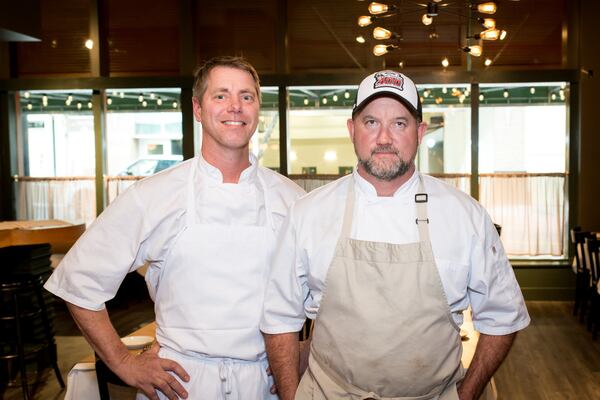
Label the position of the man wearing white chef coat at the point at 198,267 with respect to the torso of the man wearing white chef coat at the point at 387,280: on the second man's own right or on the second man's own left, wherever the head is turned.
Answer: on the second man's own right

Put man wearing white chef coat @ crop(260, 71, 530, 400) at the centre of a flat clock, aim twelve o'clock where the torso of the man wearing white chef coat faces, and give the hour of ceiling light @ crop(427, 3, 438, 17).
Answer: The ceiling light is roughly at 6 o'clock from the man wearing white chef coat.

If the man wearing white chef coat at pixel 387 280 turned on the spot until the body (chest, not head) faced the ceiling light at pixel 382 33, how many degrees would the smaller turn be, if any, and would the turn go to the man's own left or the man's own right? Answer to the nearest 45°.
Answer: approximately 180°

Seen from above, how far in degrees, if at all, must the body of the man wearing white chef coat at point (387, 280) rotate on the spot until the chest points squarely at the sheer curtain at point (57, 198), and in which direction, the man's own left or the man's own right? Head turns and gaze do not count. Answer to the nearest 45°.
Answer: approximately 135° to the man's own right

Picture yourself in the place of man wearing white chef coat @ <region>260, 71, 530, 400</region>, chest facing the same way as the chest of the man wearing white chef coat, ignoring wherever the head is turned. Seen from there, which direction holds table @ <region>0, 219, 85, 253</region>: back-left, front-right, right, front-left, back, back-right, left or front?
back-right

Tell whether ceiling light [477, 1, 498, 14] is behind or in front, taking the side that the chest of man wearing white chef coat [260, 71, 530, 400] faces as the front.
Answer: behind

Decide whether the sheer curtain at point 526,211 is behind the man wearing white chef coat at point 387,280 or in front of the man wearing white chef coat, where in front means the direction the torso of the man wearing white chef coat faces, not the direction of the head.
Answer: behind

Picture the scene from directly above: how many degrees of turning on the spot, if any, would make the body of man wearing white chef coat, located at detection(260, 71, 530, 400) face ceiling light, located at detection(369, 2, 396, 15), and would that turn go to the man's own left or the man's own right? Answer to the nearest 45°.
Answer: approximately 180°

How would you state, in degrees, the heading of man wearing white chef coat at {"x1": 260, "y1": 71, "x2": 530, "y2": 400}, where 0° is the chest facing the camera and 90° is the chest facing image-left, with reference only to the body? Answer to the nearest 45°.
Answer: approximately 0°

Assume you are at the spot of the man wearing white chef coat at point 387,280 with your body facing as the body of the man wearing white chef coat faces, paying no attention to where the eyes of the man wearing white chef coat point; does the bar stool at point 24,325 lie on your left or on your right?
on your right

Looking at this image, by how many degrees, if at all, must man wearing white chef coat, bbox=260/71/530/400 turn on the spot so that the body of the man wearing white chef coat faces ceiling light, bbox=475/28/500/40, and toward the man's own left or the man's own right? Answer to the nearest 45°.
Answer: approximately 180°
